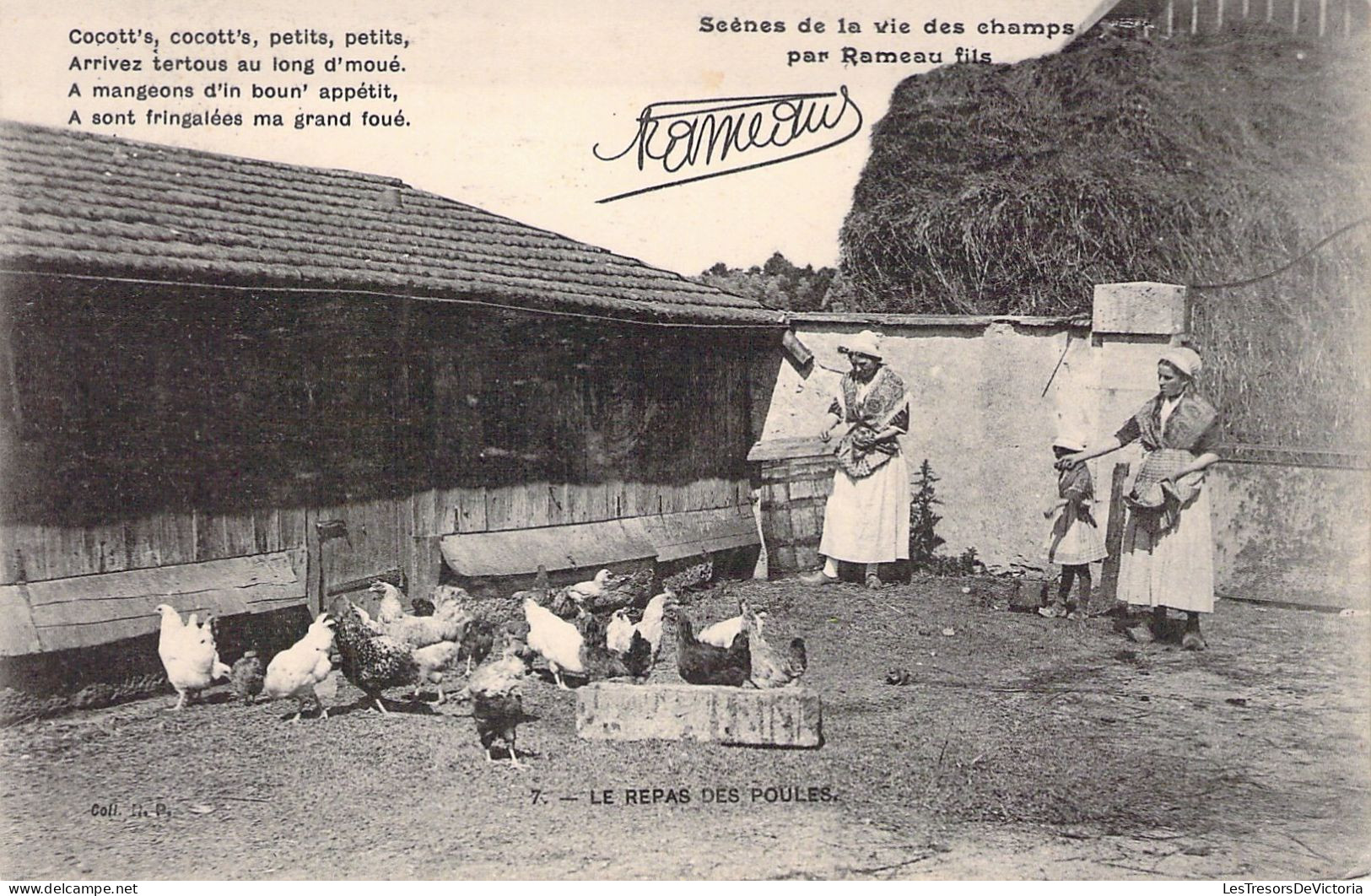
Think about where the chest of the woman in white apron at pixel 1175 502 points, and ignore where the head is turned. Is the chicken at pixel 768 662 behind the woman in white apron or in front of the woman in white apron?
in front

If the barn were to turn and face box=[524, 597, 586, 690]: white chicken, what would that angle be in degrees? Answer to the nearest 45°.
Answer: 0° — it already faces it

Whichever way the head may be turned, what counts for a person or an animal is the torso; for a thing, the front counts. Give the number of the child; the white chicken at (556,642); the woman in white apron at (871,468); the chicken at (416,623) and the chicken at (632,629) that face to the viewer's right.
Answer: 2

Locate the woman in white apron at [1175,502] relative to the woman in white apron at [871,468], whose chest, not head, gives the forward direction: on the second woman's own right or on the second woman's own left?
on the second woman's own left

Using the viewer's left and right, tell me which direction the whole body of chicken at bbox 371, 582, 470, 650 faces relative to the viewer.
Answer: facing to the left of the viewer

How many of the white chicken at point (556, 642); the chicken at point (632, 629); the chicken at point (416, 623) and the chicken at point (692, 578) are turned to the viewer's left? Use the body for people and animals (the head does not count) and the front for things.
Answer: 2

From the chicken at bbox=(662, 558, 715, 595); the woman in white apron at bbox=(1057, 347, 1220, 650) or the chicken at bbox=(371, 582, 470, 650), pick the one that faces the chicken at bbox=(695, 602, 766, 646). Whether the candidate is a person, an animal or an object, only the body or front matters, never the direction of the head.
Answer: the woman in white apron

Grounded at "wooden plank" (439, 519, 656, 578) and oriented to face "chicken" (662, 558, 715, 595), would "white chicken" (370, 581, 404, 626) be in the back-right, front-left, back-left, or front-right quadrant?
back-right

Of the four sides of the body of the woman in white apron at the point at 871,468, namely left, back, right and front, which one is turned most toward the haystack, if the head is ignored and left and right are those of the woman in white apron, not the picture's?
back

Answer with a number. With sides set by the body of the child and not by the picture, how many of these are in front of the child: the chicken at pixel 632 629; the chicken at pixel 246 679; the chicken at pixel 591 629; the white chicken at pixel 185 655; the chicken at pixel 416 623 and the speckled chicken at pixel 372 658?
6

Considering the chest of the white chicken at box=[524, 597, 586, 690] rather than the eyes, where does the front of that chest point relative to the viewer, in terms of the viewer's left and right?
facing to the right of the viewer

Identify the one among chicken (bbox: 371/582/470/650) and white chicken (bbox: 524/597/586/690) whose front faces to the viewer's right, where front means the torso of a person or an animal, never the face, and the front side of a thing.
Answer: the white chicken

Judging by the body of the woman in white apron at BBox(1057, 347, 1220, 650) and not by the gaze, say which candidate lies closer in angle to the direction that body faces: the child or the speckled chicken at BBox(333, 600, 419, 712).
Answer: the speckled chicken
